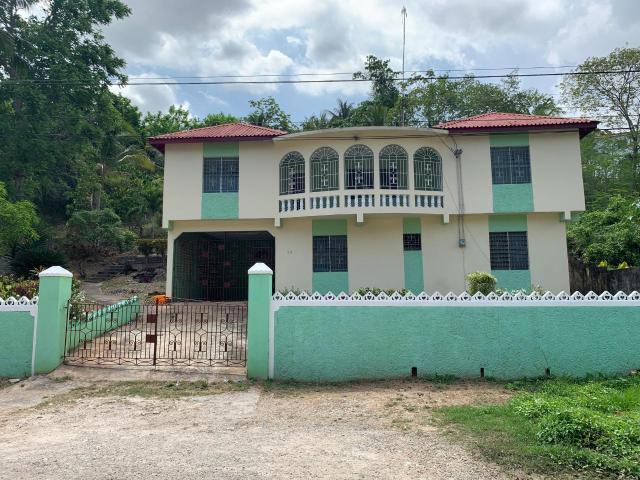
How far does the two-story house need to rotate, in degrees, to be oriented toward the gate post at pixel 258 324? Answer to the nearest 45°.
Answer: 0° — it already faces it

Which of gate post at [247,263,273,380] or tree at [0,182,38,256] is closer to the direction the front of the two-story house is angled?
the gate post

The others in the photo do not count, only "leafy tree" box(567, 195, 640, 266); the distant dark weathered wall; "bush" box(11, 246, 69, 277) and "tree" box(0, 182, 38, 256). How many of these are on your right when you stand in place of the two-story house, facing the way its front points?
2

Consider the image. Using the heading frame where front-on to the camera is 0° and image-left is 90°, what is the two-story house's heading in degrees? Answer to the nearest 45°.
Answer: approximately 0°

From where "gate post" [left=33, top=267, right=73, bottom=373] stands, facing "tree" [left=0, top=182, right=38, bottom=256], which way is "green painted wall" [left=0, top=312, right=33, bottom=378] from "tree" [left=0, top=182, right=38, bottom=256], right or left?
left

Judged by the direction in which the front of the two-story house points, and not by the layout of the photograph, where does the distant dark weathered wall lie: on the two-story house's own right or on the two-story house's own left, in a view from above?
on the two-story house's own left

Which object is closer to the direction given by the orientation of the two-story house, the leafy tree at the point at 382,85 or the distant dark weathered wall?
the distant dark weathered wall

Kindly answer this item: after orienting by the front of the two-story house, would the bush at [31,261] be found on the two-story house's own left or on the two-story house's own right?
on the two-story house's own right

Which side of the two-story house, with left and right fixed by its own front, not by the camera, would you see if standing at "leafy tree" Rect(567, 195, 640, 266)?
left

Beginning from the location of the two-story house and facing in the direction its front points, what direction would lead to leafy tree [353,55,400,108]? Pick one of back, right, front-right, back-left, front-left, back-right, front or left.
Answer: back

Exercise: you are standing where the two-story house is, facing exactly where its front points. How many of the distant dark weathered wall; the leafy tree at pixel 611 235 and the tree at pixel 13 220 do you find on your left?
2

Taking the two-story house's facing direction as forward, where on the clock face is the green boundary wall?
The green boundary wall is roughly at 12 o'clock from the two-story house.

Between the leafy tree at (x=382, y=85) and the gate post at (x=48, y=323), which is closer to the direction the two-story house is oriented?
the gate post

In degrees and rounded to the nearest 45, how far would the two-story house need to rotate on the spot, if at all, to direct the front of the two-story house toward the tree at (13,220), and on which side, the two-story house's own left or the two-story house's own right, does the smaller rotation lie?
approximately 90° to the two-story house's own right
